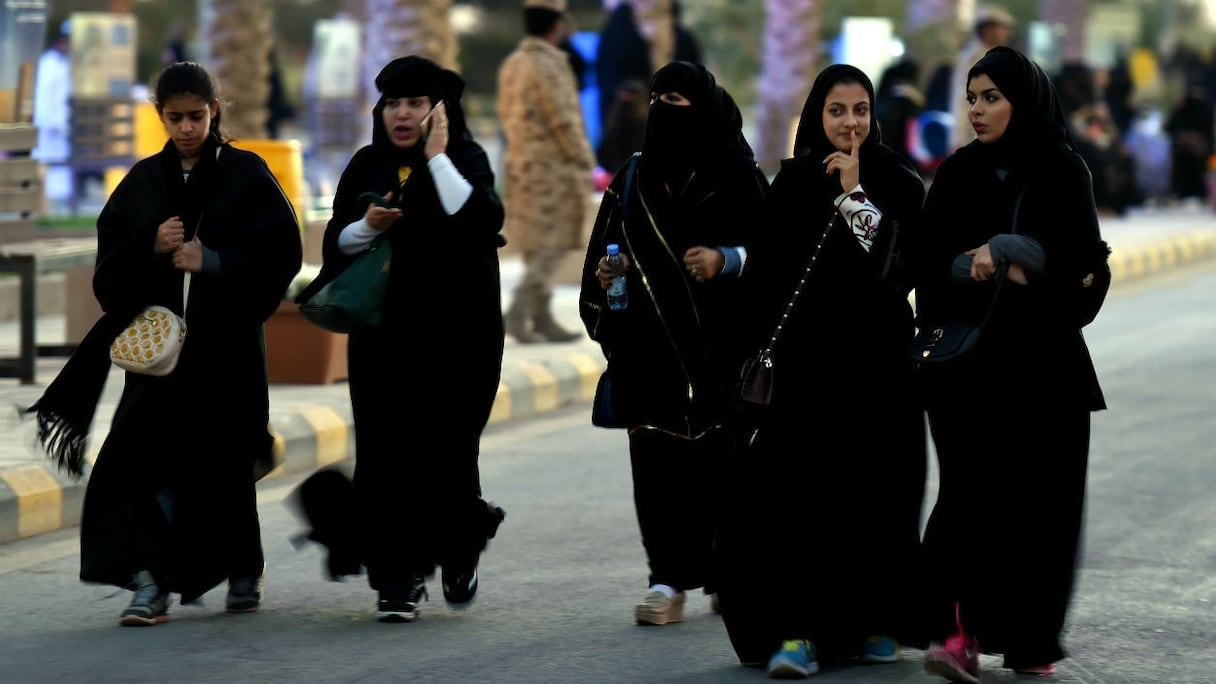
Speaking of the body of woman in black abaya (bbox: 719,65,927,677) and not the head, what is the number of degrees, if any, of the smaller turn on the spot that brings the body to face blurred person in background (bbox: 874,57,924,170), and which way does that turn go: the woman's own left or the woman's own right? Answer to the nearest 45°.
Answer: approximately 180°

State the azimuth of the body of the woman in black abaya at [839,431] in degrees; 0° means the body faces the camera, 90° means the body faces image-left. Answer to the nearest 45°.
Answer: approximately 0°

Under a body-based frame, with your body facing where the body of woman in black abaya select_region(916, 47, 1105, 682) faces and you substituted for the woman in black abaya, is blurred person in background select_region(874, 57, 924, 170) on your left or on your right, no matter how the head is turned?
on your right

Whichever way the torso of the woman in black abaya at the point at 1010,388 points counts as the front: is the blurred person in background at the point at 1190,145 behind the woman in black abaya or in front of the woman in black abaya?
behind

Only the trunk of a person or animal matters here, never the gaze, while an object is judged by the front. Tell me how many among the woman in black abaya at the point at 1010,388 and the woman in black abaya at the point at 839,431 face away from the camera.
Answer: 0

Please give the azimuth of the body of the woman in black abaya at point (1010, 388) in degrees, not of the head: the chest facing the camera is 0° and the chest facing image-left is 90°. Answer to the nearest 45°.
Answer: approximately 45°

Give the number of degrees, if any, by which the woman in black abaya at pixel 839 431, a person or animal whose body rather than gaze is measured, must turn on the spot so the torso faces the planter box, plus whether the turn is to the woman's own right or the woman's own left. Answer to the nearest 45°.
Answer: approximately 135° to the woman's own right

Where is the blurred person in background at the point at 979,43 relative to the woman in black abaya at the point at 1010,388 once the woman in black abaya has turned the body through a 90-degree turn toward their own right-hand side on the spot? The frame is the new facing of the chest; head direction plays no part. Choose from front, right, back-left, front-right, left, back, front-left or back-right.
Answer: front-right
